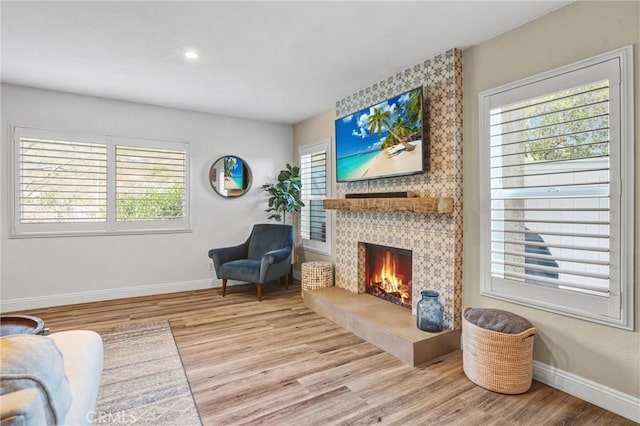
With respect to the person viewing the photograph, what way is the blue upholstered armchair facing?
facing the viewer and to the left of the viewer

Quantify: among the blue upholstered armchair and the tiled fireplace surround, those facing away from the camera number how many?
0

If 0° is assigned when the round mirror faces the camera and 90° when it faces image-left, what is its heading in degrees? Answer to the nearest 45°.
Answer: approximately 0°

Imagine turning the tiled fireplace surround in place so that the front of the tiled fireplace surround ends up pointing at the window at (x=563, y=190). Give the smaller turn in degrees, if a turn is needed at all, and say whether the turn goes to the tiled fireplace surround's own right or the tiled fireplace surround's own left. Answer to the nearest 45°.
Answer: approximately 90° to the tiled fireplace surround's own left

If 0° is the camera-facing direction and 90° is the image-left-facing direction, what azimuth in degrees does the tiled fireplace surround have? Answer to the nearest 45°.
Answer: approximately 45°

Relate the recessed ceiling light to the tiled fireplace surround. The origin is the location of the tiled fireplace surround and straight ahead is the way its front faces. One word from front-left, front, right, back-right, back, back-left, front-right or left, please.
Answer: front-right

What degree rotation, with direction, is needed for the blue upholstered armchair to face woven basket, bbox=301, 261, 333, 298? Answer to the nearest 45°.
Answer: approximately 90° to its left

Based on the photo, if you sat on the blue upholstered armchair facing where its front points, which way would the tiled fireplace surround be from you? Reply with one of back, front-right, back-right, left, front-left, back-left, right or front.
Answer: left

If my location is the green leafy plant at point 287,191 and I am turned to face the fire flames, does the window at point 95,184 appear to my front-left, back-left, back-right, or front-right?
back-right
